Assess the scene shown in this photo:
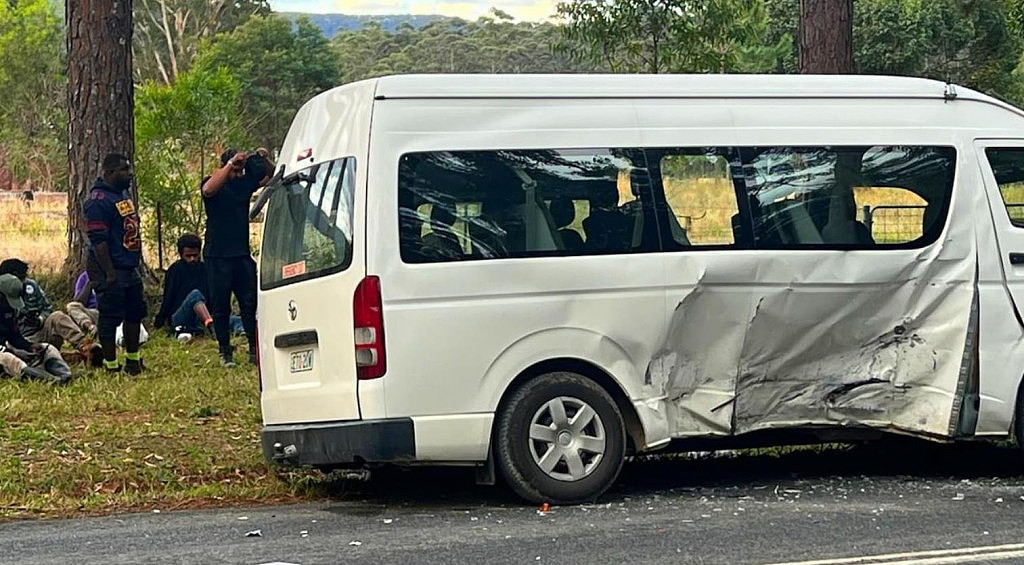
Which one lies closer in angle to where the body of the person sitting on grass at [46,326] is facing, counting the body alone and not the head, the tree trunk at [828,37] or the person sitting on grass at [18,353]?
the tree trunk

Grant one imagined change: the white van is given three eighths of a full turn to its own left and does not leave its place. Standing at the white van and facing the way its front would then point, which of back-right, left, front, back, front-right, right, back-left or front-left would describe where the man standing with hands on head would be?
front

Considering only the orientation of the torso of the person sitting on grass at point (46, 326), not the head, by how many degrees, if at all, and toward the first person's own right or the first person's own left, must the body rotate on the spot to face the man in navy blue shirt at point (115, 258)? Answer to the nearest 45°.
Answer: approximately 45° to the first person's own right

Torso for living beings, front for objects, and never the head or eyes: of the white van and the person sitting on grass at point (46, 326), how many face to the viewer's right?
2

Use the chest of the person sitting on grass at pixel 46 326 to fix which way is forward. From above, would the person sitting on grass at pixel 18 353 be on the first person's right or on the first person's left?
on the first person's right

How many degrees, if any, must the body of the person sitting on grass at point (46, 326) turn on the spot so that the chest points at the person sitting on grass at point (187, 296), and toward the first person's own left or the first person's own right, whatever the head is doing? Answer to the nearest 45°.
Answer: approximately 45° to the first person's own left

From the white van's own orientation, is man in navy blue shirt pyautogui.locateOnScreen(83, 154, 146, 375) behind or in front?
behind

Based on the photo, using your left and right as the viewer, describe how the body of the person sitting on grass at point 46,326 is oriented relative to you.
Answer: facing to the right of the viewer

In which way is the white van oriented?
to the viewer's right
